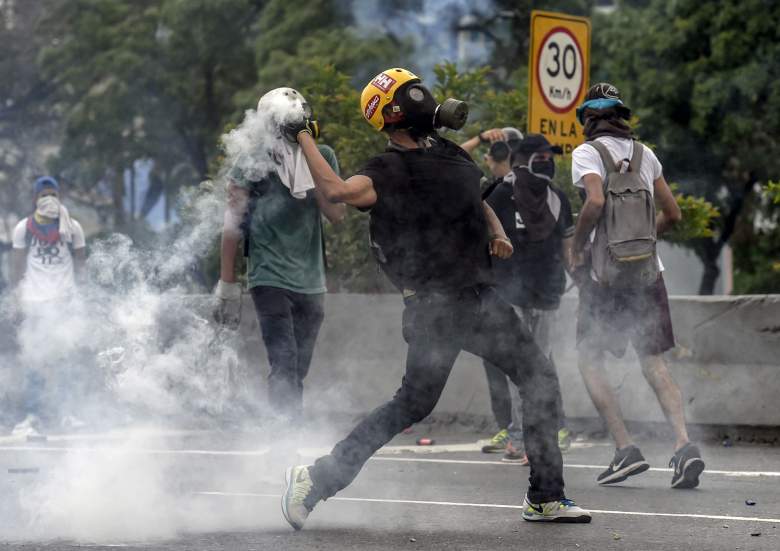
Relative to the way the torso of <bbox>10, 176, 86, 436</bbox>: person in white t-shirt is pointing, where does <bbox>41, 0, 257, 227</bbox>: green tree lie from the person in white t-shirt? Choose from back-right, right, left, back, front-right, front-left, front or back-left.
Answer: back

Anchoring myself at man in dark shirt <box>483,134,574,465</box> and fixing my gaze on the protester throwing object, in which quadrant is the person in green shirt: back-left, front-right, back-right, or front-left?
front-right

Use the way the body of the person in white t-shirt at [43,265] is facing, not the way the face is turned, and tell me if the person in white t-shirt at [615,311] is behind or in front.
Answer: in front

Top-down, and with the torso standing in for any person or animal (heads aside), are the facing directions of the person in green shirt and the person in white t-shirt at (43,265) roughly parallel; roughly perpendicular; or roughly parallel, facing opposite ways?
roughly parallel

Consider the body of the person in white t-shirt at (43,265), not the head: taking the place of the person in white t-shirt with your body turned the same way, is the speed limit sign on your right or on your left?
on your left

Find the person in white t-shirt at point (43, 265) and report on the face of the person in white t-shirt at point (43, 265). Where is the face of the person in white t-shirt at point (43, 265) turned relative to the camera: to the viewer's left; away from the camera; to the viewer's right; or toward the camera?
toward the camera

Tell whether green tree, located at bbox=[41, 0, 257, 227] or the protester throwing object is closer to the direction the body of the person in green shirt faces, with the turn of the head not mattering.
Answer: the protester throwing object

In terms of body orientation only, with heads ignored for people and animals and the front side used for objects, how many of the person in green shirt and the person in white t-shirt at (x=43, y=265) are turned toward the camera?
2

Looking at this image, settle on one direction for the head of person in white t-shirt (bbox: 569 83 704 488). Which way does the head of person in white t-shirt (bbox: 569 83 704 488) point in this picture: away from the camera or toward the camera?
away from the camera

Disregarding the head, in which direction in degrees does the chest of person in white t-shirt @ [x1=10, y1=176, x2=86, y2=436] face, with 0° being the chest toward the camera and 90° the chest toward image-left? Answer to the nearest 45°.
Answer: approximately 0°

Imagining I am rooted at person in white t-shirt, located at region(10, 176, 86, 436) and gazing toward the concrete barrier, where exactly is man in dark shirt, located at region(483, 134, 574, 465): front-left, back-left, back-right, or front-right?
front-right
